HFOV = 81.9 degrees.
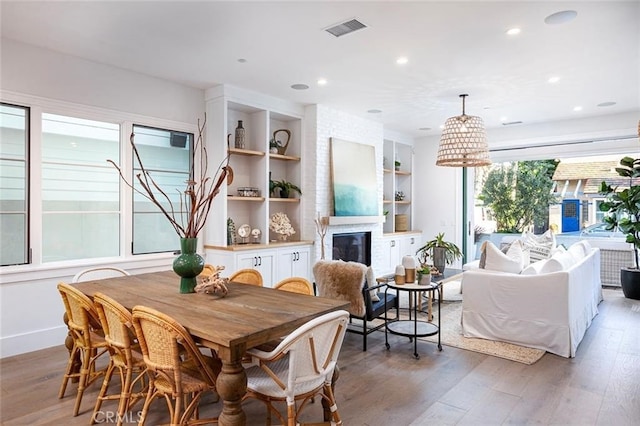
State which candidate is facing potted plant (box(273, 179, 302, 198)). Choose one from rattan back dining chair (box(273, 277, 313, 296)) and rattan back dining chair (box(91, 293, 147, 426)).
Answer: rattan back dining chair (box(91, 293, 147, 426))

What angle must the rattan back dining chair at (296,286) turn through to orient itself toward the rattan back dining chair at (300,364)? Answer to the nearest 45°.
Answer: approximately 45° to its left

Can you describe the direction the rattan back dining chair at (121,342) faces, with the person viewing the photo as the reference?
facing away from the viewer and to the right of the viewer

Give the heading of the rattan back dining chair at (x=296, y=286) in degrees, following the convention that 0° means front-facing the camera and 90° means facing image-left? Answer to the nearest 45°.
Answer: approximately 45°

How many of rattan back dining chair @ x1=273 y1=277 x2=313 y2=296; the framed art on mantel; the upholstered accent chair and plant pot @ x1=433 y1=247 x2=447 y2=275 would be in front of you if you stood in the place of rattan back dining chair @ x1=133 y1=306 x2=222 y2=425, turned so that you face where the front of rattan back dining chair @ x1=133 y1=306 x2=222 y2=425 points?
4

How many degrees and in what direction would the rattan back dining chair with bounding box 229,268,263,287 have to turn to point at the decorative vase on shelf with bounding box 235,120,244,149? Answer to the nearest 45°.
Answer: approximately 135° to its right

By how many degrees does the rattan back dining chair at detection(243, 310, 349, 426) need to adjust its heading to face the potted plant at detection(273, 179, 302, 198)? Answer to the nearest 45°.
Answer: approximately 45° to its right

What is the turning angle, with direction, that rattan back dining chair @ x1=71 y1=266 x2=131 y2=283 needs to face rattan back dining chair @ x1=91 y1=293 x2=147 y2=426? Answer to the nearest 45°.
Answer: approximately 45° to its right

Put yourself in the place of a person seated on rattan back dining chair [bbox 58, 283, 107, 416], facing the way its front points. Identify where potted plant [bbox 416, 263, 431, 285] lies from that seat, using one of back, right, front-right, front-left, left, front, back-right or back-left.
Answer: front-right

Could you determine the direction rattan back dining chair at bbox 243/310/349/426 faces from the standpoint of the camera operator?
facing away from the viewer and to the left of the viewer

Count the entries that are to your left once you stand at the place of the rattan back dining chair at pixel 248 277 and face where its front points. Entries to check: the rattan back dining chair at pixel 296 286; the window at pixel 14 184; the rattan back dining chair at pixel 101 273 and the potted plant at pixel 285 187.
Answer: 1

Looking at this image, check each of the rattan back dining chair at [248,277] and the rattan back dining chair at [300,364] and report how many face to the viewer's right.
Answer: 0

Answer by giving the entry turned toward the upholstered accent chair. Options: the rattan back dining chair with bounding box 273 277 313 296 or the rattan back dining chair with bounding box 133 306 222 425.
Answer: the rattan back dining chair with bounding box 133 306 222 425
